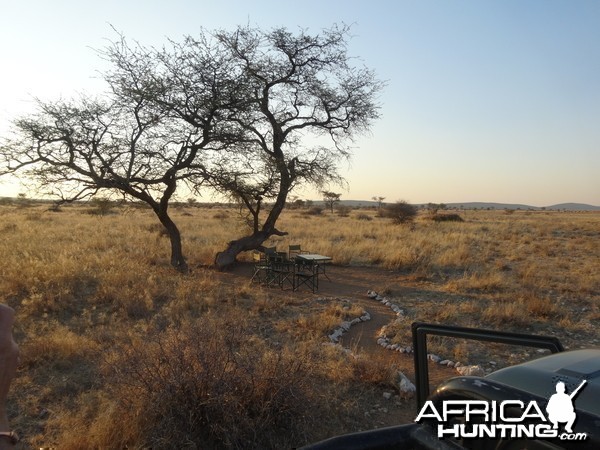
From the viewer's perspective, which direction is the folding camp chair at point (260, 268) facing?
to the viewer's right

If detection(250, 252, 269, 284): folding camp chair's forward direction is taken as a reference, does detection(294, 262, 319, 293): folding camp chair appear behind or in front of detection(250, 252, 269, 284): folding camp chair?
in front

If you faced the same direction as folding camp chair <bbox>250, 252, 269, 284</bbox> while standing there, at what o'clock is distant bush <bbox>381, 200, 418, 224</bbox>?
The distant bush is roughly at 10 o'clock from the folding camp chair.
